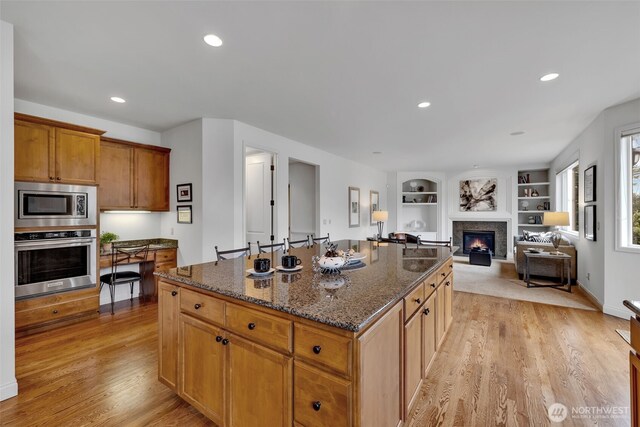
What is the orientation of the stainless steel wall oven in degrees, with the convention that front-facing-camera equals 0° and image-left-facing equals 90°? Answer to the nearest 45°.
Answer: approximately 315°

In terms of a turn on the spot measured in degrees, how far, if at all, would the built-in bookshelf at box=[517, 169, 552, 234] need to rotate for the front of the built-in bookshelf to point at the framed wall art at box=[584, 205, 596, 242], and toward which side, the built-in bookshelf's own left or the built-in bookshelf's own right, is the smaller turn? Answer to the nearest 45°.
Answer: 0° — it already faces it

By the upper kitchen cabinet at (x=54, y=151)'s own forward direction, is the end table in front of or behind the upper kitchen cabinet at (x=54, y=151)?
in front

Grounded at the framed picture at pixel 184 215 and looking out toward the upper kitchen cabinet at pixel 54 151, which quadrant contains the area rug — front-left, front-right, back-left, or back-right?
back-left

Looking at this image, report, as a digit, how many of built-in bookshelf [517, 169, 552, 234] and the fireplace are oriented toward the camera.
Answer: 2

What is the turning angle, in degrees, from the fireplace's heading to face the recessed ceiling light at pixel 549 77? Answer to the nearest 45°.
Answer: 0° — it already faces it

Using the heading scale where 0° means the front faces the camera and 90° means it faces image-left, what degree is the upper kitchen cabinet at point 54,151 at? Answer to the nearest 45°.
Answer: approximately 315°

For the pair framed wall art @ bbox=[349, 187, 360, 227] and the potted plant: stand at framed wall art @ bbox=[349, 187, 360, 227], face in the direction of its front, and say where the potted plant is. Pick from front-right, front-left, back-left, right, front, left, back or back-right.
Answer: right

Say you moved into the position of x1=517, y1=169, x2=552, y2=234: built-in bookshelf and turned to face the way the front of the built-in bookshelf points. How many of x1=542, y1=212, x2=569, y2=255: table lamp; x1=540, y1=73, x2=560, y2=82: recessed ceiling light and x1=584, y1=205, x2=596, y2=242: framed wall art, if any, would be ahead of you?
3

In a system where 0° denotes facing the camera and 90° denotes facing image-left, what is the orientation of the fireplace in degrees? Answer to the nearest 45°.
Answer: approximately 0°

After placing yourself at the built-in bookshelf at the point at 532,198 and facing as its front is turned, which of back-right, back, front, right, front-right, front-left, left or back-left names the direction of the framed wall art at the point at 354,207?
front-right

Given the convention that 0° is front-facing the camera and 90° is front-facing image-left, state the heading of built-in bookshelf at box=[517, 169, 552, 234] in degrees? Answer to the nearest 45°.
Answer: approximately 0°

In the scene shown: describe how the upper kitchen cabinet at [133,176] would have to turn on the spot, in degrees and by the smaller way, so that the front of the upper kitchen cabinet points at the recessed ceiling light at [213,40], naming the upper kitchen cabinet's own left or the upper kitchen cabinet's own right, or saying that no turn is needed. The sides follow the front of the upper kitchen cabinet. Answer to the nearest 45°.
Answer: approximately 45° to the upper kitchen cabinet's own right

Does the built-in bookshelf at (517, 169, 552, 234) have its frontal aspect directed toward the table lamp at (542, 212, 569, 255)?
yes

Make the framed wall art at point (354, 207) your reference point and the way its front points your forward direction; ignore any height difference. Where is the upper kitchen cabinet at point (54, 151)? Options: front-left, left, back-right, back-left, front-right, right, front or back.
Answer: right
